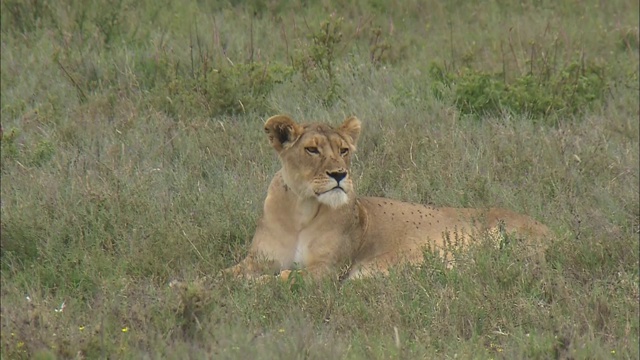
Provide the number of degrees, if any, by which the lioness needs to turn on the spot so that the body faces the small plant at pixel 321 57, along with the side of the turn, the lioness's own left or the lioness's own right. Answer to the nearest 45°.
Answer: approximately 135° to the lioness's own right

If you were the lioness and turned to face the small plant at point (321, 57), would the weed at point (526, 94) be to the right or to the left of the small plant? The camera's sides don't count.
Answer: right

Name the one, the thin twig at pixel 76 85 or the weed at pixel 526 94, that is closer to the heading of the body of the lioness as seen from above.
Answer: the thin twig

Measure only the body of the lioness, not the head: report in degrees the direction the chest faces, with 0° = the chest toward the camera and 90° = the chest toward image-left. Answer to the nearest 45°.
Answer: approximately 45°

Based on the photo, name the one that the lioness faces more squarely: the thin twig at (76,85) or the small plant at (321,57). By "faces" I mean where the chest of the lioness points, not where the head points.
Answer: the thin twig

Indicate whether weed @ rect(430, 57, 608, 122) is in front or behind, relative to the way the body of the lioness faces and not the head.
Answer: behind

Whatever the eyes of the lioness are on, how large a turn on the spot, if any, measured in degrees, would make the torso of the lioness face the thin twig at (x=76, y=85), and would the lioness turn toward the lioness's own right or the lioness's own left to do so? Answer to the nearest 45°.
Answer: approximately 90° to the lioness's own right
